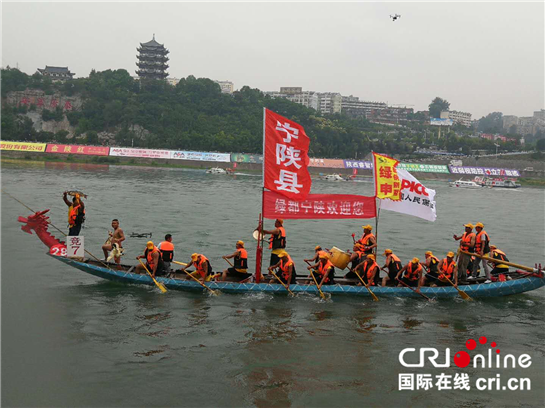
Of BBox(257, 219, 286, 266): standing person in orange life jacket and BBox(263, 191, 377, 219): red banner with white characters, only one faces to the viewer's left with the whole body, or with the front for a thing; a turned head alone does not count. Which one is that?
the standing person in orange life jacket

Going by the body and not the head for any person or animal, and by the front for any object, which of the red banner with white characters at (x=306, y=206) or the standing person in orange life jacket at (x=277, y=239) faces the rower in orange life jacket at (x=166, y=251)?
the standing person in orange life jacket at (x=277, y=239)

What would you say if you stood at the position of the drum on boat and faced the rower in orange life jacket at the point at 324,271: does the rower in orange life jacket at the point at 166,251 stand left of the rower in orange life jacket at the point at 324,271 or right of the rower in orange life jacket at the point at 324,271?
right

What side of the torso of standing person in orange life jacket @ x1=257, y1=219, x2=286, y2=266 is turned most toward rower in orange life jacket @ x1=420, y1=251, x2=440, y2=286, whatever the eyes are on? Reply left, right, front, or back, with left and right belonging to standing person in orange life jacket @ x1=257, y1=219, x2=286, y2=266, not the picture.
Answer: back

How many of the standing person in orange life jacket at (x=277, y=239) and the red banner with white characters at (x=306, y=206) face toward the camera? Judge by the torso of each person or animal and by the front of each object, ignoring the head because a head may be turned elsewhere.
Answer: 1

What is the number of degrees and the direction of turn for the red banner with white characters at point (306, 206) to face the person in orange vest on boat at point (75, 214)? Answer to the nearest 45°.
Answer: approximately 90° to its right

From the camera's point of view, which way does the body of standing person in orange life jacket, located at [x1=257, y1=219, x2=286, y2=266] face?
to the viewer's left

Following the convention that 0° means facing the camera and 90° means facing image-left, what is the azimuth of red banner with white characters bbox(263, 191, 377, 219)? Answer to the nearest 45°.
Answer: approximately 0°

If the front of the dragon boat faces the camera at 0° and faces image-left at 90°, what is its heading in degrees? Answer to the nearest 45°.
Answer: approximately 90°
